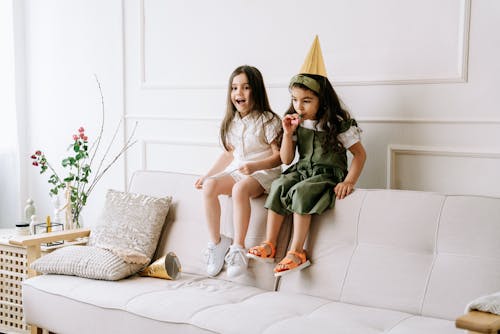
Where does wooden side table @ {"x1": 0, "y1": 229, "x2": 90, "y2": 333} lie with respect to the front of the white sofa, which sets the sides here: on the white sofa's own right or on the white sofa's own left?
on the white sofa's own right

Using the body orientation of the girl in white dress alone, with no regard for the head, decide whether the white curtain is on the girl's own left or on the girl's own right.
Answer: on the girl's own right

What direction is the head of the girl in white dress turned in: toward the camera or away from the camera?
toward the camera

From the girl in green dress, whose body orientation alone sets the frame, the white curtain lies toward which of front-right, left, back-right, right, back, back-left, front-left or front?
right

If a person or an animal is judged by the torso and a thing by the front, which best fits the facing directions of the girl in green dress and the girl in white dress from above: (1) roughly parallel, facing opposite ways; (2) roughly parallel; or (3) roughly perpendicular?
roughly parallel

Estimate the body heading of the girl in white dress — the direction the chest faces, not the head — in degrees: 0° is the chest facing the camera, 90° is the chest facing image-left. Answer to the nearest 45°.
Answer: approximately 45°

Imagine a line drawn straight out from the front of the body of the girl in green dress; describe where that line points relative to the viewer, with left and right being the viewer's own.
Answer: facing the viewer and to the left of the viewer

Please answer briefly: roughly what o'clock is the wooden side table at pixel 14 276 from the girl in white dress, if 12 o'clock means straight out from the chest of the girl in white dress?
The wooden side table is roughly at 2 o'clock from the girl in white dress.

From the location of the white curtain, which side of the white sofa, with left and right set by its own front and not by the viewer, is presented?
right

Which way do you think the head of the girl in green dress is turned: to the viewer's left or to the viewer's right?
to the viewer's left
